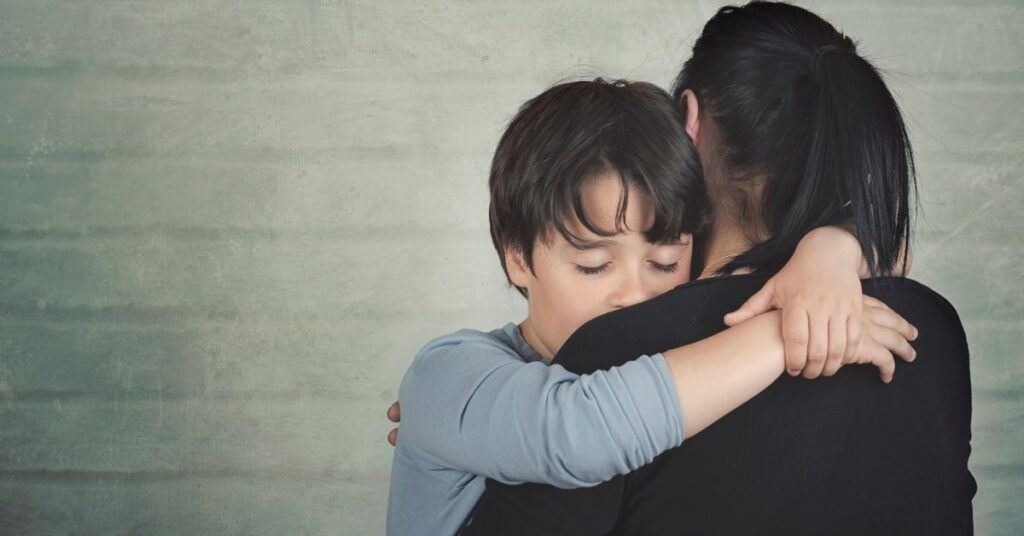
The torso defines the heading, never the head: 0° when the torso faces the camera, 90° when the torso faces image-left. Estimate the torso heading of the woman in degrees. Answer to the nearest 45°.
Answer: approximately 135°

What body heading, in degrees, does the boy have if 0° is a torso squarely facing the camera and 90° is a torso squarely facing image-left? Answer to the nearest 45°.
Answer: approximately 315°
